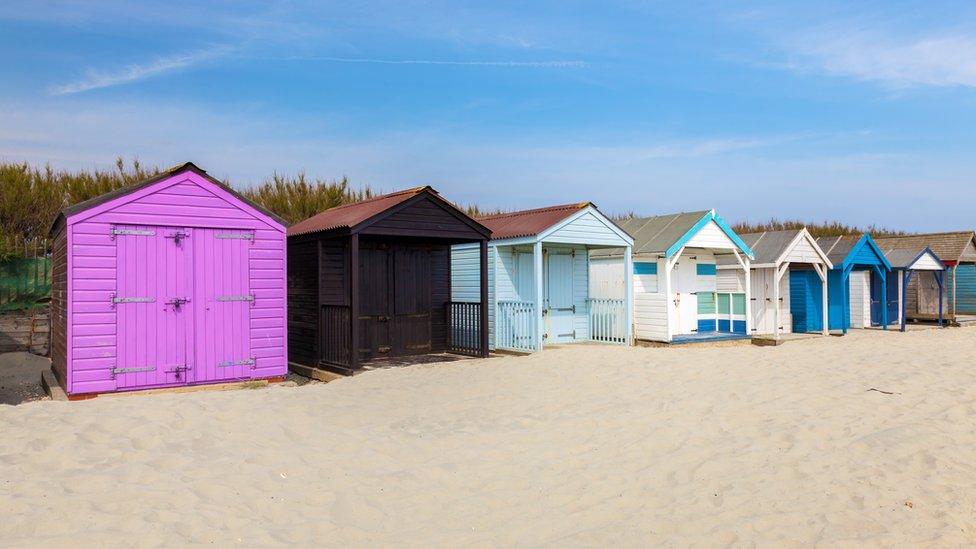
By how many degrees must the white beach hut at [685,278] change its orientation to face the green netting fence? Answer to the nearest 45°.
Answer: approximately 135° to its right

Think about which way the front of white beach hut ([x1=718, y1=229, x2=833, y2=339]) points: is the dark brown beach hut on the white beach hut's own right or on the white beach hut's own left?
on the white beach hut's own right

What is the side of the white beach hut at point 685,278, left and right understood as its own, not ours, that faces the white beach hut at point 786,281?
left

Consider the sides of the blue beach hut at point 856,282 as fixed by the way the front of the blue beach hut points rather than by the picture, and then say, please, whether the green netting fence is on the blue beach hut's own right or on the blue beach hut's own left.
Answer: on the blue beach hut's own right

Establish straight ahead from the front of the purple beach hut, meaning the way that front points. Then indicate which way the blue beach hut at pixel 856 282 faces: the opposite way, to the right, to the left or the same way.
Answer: the same way

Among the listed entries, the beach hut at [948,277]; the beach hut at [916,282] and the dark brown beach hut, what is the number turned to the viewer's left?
0

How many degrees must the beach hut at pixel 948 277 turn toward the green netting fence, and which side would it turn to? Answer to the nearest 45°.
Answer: approximately 90° to its right

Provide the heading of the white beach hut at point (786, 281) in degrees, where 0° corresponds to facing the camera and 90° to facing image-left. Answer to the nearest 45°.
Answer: approximately 315°

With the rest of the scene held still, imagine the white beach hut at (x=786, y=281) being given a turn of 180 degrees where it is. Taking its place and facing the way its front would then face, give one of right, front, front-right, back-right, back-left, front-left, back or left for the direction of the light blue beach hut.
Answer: left

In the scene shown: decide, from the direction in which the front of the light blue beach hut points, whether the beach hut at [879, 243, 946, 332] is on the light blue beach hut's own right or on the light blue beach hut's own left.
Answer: on the light blue beach hut's own left

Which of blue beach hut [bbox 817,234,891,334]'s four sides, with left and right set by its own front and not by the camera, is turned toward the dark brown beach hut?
right

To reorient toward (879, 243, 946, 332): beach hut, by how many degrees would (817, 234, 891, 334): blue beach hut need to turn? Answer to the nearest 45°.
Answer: approximately 90° to its left

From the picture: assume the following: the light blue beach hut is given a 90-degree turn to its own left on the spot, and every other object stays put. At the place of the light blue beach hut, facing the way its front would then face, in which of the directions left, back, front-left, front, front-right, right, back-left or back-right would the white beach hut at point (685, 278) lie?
front

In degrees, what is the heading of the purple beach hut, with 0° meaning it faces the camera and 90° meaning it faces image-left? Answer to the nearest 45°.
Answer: approximately 0°

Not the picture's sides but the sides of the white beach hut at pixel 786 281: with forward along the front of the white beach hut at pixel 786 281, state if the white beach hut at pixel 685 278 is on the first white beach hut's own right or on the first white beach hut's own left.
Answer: on the first white beach hut's own right

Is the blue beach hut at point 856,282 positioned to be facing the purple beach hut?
no

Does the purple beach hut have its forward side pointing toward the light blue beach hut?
no

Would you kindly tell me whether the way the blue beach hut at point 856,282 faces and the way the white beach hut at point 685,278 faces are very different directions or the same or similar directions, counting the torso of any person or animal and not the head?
same or similar directions

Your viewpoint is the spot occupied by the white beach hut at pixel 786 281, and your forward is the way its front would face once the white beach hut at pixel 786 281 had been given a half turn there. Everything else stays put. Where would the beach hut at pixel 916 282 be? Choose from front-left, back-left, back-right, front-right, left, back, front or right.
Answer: right

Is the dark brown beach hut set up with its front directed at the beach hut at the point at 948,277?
no

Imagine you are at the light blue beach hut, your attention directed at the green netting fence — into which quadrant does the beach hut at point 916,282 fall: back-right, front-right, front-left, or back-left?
back-right
